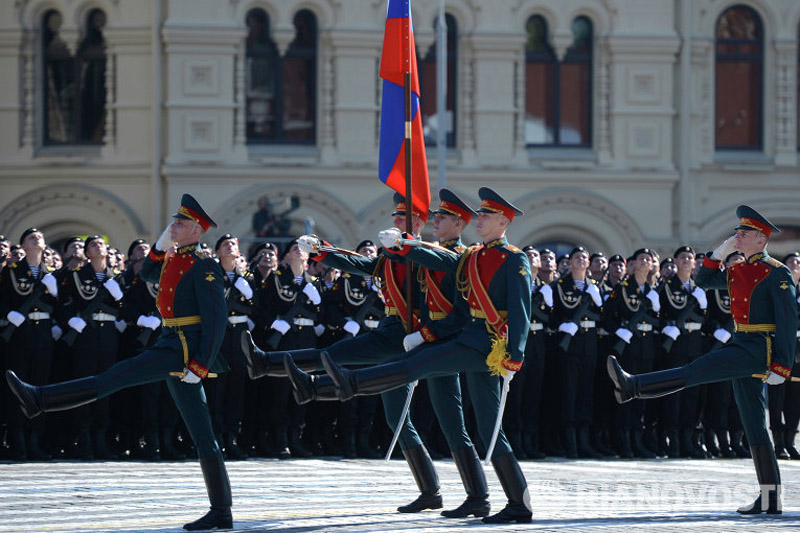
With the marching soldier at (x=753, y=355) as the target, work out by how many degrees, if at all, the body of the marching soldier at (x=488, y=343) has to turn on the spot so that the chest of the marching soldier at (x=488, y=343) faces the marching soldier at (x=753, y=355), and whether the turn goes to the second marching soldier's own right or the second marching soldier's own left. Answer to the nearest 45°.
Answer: approximately 180°

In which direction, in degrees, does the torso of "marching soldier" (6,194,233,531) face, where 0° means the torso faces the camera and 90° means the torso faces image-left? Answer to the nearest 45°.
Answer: approximately 90°

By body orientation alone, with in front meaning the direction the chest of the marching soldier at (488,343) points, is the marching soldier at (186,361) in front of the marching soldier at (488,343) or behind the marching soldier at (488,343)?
in front

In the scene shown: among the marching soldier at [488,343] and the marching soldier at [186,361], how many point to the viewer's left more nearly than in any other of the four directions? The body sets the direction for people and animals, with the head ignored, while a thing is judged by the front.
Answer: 2

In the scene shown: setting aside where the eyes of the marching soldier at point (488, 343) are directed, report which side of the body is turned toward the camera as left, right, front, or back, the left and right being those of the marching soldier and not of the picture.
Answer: left

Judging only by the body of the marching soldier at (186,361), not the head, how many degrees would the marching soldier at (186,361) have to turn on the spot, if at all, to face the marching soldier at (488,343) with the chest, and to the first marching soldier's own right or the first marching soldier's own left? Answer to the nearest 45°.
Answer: approximately 180°

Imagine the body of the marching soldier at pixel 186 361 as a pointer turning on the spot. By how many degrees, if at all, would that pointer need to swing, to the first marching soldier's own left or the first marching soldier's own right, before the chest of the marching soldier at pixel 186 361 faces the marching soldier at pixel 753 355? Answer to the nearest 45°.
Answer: approximately 180°

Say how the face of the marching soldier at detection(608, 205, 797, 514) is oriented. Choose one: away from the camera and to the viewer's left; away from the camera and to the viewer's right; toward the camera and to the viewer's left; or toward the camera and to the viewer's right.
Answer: toward the camera and to the viewer's left
